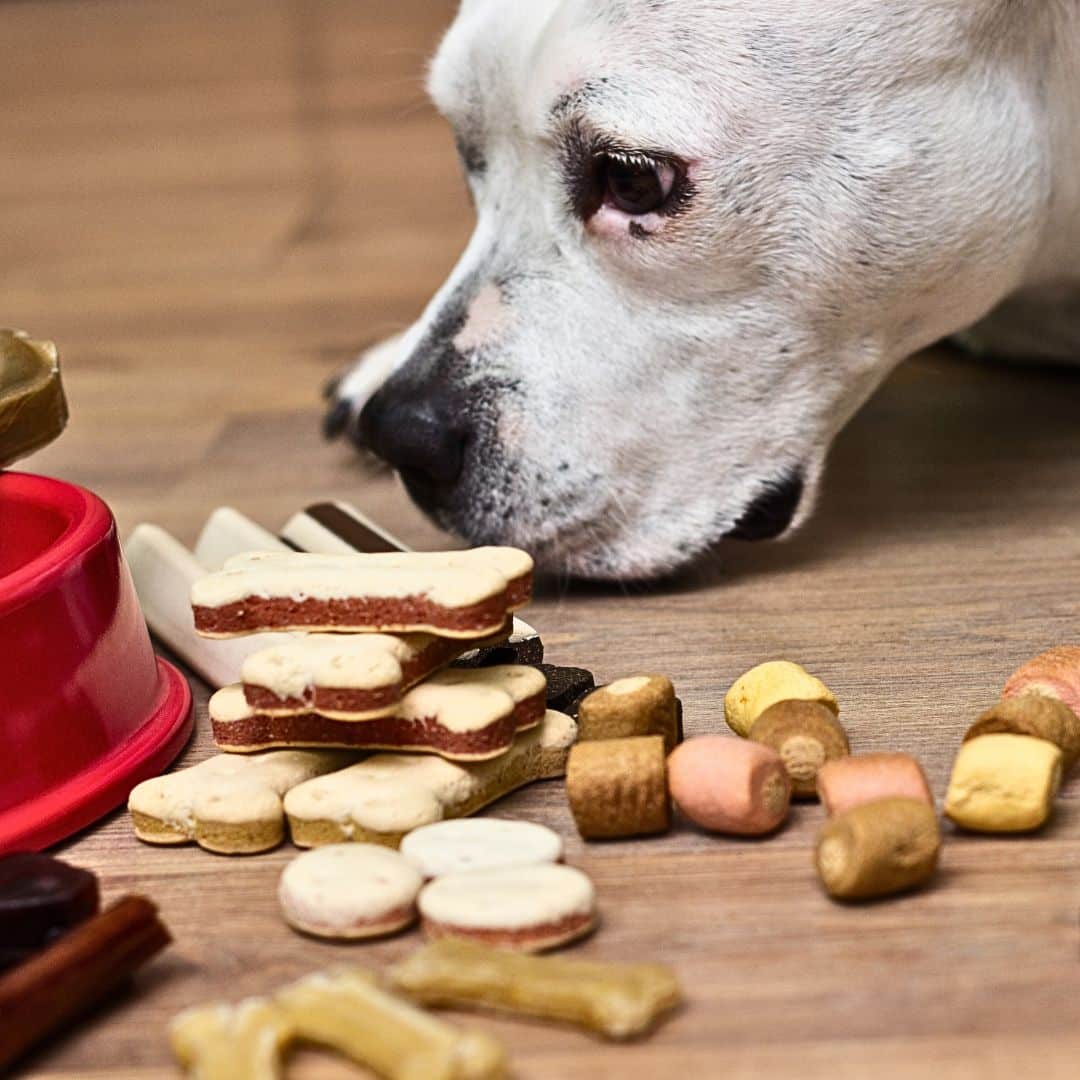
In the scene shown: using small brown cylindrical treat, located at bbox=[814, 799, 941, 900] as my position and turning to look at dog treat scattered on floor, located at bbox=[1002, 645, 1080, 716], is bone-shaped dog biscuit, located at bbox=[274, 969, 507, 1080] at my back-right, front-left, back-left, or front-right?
back-left
